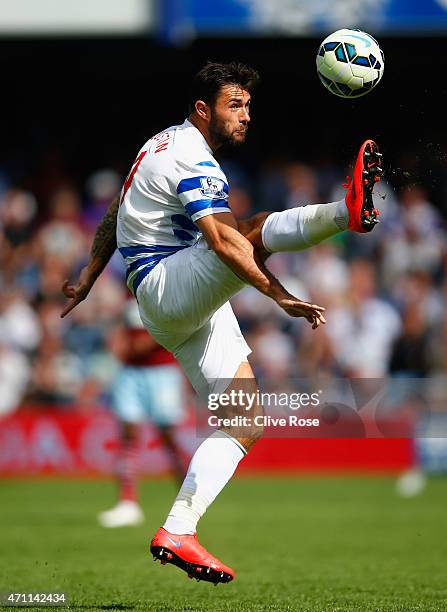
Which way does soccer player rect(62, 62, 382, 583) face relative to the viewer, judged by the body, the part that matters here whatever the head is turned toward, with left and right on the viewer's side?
facing to the right of the viewer

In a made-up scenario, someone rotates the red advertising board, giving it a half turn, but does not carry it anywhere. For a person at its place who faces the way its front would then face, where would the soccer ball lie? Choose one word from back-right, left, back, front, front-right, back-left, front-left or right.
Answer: back

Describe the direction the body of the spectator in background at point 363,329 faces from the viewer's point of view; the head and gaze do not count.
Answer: toward the camera

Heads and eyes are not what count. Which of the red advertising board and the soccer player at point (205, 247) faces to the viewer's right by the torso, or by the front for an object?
the soccer player

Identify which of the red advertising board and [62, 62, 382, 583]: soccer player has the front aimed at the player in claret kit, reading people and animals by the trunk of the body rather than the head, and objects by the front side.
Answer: the red advertising board

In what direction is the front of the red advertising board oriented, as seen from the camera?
facing the viewer

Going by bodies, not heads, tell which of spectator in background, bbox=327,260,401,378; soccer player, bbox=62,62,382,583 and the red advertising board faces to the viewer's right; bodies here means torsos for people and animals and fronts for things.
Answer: the soccer player

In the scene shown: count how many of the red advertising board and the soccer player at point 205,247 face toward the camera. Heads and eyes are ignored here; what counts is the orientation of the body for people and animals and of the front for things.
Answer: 1

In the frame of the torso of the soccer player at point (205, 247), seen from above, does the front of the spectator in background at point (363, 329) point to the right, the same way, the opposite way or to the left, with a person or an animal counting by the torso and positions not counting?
to the right

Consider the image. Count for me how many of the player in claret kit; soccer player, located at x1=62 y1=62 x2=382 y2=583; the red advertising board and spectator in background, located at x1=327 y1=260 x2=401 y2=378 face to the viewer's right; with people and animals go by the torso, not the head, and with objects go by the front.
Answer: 1

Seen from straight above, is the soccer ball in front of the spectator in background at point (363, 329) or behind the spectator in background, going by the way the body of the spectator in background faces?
in front

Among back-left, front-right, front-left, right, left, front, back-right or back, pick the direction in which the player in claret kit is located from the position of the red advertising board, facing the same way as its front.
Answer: front

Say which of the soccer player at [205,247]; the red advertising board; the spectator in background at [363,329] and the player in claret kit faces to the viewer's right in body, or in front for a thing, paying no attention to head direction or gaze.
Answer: the soccer player
